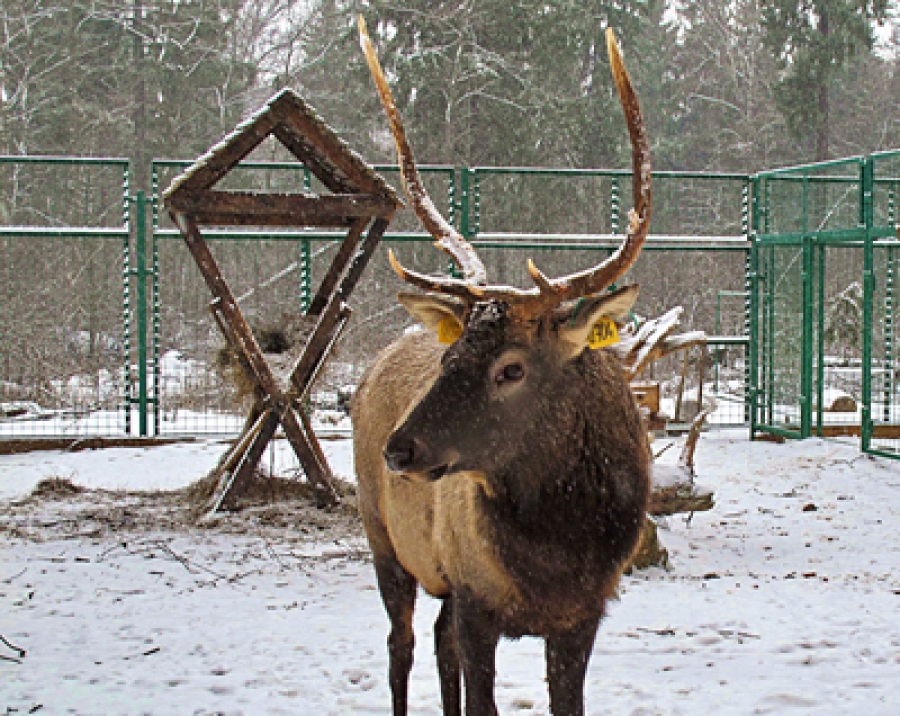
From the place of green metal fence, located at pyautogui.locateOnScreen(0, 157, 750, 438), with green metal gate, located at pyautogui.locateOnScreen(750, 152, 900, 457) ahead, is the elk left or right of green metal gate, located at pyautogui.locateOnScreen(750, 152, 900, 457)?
right

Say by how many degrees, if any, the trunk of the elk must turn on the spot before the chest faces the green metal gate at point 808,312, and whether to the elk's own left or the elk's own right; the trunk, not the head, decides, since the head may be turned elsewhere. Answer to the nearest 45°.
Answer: approximately 135° to the elk's own left

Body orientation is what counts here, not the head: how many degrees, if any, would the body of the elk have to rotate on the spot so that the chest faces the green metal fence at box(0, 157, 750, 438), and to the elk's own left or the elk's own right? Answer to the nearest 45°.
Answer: approximately 135° to the elk's own left

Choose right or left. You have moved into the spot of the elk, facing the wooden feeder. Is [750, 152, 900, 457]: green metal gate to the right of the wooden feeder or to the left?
right

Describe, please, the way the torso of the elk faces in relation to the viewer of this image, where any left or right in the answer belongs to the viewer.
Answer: facing the viewer and to the right of the viewer

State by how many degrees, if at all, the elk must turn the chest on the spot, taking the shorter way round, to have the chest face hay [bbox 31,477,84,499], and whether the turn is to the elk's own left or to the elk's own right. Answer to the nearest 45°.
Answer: approximately 180°
